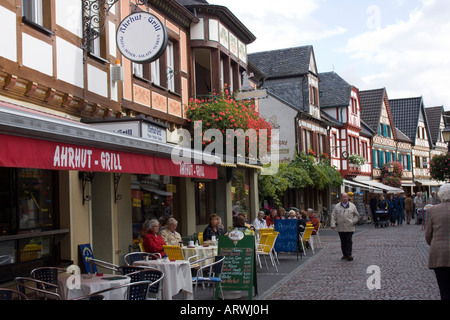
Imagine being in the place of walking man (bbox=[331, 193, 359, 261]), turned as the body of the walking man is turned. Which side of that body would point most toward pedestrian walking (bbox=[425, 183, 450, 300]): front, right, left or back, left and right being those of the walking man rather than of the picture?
front

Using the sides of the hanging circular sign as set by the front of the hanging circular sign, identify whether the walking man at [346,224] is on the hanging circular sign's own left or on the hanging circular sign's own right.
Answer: on the hanging circular sign's own left

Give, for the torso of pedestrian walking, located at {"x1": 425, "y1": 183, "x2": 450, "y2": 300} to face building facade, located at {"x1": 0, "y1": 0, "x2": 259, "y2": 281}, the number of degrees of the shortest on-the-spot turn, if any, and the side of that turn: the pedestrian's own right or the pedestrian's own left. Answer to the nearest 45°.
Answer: approximately 90° to the pedestrian's own left

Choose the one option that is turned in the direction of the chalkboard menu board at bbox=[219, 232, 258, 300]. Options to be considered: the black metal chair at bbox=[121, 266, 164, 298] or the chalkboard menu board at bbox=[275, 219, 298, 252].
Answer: the chalkboard menu board at bbox=[275, 219, 298, 252]

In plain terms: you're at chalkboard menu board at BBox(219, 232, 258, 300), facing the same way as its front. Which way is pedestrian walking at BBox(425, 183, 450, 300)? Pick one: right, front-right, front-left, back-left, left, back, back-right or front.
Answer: front-left

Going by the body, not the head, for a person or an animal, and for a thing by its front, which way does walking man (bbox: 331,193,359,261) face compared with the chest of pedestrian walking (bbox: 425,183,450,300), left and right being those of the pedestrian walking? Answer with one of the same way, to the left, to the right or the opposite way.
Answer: the opposite way

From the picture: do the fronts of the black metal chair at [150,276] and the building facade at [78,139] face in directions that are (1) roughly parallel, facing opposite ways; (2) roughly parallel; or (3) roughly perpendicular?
roughly perpendicular

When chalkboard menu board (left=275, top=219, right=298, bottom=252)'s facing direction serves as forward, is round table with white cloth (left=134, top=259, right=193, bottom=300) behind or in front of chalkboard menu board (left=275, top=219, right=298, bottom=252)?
in front

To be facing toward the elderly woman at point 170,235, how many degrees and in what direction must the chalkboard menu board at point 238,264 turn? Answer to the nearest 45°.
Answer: approximately 135° to its right

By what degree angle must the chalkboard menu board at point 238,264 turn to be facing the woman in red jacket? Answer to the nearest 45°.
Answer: approximately 135° to its right

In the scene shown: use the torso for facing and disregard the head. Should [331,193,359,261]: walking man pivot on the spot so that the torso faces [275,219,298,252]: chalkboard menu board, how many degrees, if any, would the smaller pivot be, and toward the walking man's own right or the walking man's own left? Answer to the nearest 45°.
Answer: approximately 135° to the walking man's own right

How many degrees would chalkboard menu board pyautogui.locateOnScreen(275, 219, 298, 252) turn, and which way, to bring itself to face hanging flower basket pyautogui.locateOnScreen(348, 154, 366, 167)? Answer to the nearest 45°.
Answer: approximately 180°
